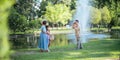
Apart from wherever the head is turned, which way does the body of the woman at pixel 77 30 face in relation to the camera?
to the viewer's left

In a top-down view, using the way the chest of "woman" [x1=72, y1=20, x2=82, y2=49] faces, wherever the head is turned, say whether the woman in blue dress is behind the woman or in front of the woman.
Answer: in front

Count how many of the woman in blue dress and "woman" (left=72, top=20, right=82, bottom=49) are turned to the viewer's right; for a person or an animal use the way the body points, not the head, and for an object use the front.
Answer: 1

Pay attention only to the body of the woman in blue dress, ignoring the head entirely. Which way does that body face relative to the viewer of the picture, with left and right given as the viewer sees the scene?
facing to the right of the viewer

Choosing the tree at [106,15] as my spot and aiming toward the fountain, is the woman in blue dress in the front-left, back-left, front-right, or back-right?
front-left

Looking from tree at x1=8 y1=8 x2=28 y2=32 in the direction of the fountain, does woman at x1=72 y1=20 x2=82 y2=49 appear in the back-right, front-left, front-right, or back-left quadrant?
front-right

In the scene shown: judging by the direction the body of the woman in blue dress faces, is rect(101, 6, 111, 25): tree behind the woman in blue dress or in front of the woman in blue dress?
in front

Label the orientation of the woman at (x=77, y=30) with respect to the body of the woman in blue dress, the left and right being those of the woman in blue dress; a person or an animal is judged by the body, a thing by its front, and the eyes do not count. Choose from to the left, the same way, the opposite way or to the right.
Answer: the opposite way
